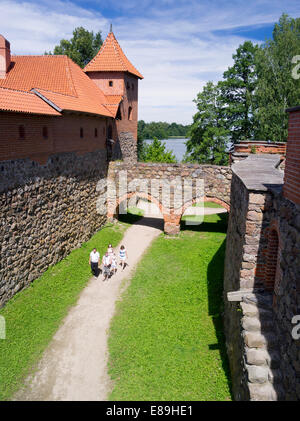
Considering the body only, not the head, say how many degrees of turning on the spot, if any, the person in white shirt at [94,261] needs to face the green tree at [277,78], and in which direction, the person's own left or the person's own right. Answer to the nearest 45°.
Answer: approximately 135° to the person's own left

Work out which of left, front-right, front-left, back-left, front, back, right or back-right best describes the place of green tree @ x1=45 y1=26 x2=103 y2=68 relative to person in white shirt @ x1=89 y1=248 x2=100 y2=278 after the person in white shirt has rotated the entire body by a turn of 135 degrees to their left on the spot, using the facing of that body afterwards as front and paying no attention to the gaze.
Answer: front-left

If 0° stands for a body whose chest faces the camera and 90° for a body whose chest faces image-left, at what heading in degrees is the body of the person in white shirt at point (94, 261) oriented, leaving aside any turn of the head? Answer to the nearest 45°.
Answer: approximately 0°

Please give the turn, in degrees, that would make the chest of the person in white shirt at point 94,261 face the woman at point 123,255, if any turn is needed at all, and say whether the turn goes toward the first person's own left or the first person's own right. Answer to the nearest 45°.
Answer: approximately 135° to the first person's own left

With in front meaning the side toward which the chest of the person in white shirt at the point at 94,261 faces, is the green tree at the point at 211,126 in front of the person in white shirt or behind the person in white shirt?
behind

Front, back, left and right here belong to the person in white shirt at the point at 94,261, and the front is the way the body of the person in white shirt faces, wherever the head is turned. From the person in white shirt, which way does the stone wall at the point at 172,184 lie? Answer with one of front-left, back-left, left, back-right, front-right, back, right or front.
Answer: back-left

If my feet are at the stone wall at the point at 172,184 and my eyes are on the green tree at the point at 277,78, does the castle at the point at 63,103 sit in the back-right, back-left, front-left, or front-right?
back-left

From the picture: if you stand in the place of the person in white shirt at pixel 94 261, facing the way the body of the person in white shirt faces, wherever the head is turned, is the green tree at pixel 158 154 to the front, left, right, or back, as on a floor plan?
back
